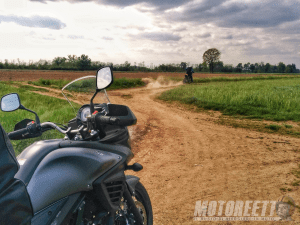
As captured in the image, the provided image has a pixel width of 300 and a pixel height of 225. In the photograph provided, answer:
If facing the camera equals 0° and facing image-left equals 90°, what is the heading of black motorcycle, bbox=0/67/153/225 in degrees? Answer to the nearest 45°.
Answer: approximately 225°

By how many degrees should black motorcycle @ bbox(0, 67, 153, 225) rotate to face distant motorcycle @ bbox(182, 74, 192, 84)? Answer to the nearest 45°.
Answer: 0° — it already faces it
